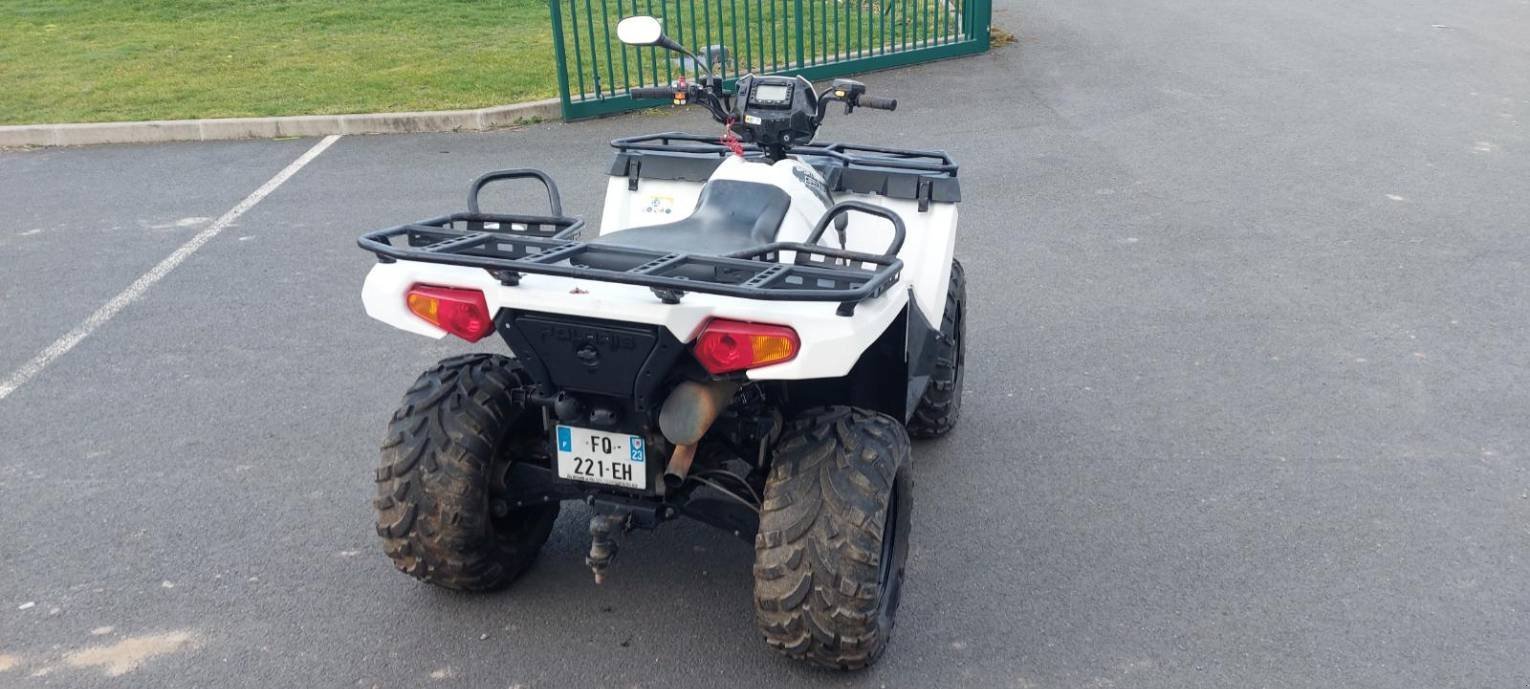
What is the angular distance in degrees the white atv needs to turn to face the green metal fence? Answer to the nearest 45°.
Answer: approximately 45° to its left

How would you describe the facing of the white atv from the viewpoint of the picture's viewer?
facing away from the viewer and to the right of the viewer
